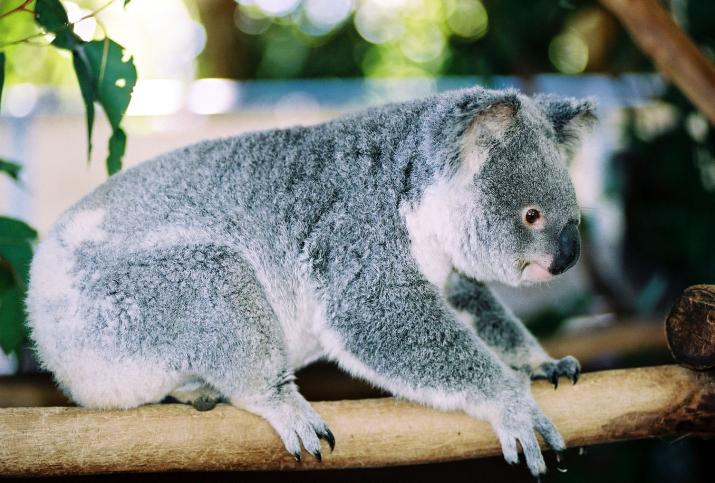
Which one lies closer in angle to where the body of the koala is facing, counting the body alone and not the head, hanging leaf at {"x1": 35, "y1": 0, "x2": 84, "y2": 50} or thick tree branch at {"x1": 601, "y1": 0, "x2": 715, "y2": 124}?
the thick tree branch

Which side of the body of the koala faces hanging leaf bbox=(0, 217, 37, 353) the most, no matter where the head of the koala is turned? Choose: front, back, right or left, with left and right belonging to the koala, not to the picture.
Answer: back

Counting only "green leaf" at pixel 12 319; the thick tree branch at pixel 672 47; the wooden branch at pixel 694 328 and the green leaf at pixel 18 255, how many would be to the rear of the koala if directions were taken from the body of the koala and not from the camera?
2

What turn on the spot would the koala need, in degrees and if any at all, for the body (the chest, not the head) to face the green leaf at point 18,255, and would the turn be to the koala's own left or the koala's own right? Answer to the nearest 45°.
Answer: approximately 180°

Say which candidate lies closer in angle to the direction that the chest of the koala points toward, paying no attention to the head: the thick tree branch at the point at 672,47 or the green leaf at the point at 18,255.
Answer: the thick tree branch

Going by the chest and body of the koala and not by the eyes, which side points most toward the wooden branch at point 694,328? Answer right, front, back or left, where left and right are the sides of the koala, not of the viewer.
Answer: front

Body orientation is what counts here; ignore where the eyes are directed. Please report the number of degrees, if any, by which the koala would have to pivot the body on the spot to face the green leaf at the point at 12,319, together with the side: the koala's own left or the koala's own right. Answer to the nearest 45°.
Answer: approximately 180°

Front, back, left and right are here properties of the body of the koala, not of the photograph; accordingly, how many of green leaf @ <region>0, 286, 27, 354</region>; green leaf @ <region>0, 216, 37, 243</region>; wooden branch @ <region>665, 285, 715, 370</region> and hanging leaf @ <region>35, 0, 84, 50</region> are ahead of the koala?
1

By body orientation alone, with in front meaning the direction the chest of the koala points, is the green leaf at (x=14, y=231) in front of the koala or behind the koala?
behind

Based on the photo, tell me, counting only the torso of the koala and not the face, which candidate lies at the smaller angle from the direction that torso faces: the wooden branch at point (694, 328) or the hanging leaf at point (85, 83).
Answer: the wooden branch

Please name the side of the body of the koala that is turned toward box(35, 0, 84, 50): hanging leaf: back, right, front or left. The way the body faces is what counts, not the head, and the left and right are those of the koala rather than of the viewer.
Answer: back

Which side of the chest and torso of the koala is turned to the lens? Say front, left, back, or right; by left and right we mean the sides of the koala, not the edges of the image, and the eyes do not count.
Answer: right

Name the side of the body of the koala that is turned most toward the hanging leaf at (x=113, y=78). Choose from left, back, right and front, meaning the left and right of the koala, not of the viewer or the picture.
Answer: back
